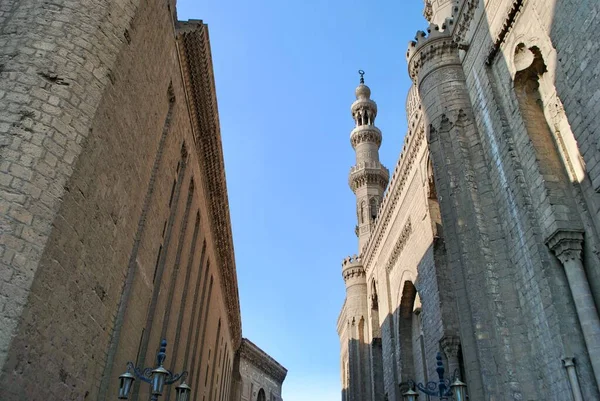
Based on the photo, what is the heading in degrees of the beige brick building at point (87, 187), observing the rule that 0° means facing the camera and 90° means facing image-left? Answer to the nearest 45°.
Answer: approximately 270°

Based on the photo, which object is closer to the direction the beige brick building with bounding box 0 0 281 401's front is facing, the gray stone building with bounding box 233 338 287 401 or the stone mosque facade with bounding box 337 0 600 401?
the stone mosque facade

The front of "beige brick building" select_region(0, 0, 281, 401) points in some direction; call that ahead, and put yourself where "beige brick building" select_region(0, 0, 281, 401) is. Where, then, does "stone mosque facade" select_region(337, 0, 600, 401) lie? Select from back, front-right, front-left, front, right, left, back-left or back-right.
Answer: front

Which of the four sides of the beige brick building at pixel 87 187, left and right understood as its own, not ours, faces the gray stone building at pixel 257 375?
left
